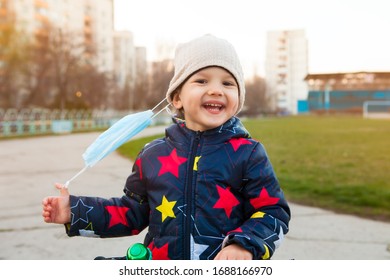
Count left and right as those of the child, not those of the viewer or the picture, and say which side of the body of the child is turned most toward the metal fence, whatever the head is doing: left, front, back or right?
back

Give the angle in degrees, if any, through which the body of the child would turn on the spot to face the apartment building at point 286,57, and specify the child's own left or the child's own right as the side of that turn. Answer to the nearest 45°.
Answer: approximately 180°

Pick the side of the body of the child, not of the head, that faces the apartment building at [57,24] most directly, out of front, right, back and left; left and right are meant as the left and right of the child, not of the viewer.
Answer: back

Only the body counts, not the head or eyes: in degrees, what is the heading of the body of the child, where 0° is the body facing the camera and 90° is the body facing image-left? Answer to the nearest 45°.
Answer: approximately 0°

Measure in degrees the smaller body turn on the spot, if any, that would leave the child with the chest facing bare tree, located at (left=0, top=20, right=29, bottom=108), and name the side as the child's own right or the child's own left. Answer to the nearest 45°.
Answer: approximately 180°
